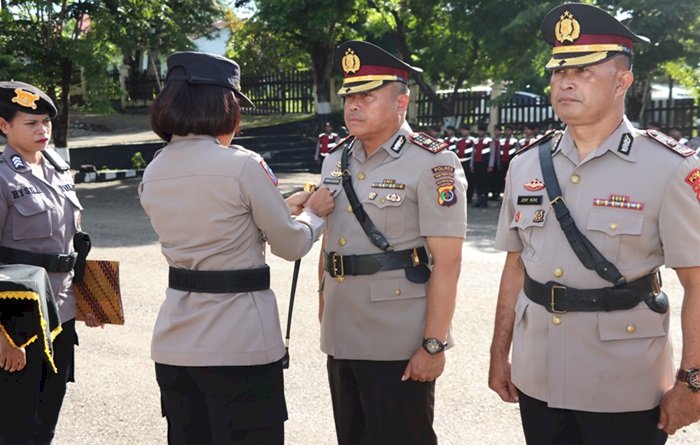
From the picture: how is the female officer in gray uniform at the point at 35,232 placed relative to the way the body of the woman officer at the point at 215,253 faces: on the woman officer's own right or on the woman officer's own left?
on the woman officer's own left

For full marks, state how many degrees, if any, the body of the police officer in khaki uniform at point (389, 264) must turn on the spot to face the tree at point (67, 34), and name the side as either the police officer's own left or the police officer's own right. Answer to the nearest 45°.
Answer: approximately 90° to the police officer's own right

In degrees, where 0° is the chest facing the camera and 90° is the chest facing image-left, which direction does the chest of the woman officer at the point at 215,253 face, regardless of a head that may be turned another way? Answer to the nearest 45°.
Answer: approximately 225°

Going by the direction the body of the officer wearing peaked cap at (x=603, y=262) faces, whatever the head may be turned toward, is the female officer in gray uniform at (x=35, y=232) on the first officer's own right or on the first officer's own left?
on the first officer's own right

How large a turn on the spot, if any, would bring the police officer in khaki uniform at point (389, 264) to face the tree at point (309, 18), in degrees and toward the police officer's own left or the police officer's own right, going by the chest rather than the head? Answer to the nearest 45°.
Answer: approximately 135° to the police officer's own right

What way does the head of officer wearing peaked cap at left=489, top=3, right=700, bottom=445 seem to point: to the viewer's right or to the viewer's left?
to the viewer's left

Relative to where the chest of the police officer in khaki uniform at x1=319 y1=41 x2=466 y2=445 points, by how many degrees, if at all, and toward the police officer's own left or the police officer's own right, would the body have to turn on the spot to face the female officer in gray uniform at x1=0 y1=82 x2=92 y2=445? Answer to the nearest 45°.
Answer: approximately 45° to the police officer's own right

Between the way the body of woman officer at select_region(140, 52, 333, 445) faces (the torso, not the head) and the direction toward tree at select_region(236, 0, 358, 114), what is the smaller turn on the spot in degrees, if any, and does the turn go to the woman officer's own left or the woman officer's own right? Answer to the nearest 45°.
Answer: approximately 45° to the woman officer's own left

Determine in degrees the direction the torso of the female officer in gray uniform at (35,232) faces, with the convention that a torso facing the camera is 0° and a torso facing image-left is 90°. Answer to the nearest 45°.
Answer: approximately 315°

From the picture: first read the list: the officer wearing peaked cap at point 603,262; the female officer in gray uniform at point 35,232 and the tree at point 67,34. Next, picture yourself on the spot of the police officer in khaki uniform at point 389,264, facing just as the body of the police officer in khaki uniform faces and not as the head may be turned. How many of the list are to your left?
1

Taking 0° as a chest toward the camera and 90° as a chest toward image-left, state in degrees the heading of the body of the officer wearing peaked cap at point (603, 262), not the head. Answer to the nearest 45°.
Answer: approximately 45°

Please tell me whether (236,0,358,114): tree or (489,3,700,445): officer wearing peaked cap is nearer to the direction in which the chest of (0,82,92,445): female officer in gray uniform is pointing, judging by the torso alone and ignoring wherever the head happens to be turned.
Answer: the officer wearing peaked cap

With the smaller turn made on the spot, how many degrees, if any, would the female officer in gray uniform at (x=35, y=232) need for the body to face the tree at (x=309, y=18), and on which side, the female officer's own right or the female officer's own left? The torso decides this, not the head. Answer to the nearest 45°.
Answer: approximately 135° to the female officer's own left

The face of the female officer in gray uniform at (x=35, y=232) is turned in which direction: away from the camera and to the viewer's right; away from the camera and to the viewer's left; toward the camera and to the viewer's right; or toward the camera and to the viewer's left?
toward the camera and to the viewer's right
